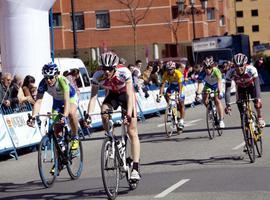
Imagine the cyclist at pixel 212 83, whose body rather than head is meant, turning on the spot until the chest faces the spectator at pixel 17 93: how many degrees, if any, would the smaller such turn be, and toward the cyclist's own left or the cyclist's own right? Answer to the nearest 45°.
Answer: approximately 90° to the cyclist's own right

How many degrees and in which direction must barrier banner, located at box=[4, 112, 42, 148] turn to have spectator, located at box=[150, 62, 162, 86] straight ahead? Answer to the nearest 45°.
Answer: approximately 90° to its left

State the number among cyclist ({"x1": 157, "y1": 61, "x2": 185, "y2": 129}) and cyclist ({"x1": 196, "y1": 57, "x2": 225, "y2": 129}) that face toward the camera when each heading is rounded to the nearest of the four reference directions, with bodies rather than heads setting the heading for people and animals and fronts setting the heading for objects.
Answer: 2

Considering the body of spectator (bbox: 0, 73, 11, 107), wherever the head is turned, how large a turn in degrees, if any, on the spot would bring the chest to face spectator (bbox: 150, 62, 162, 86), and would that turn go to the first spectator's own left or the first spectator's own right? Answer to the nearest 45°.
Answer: approximately 90° to the first spectator's own left

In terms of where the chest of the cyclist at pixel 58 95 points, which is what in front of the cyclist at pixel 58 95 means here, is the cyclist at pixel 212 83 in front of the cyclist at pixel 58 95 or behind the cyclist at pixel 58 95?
behind

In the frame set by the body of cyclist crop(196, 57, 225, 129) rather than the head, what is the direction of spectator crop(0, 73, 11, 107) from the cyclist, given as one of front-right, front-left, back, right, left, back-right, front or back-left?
right

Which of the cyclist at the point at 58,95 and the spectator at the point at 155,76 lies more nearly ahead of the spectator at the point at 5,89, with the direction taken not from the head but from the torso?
the cyclist

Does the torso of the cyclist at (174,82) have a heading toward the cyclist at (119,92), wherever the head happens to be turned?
yes

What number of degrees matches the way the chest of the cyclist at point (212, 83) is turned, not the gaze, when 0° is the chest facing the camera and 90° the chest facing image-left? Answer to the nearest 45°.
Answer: approximately 0°

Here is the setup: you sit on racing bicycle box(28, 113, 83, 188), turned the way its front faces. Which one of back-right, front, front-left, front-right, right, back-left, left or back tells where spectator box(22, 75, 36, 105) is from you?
back-right

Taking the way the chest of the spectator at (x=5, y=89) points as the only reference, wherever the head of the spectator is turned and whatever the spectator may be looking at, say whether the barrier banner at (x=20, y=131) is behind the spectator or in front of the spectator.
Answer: in front

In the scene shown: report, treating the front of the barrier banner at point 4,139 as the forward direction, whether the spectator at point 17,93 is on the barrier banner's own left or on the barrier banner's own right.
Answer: on the barrier banner's own left

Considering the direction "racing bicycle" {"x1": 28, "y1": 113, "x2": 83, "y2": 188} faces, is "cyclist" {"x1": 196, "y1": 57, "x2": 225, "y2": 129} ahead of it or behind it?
behind

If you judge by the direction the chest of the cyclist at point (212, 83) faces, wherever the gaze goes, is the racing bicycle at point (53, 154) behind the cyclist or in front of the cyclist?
in front
